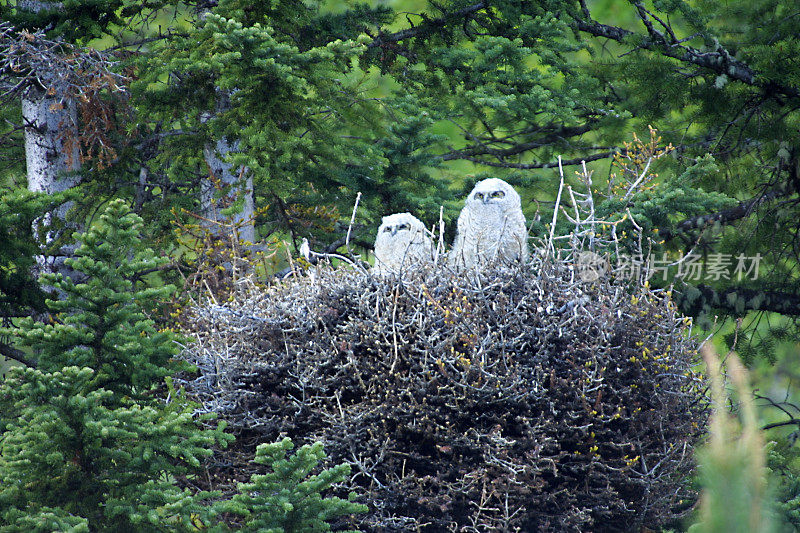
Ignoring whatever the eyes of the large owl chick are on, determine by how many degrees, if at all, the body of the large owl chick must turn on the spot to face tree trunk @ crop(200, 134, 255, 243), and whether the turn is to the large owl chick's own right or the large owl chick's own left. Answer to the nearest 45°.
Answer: approximately 135° to the large owl chick's own right

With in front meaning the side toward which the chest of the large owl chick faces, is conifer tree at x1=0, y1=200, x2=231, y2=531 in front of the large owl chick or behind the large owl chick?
in front

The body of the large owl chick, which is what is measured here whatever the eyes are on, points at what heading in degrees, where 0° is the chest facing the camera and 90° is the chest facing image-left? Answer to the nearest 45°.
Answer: approximately 0°
